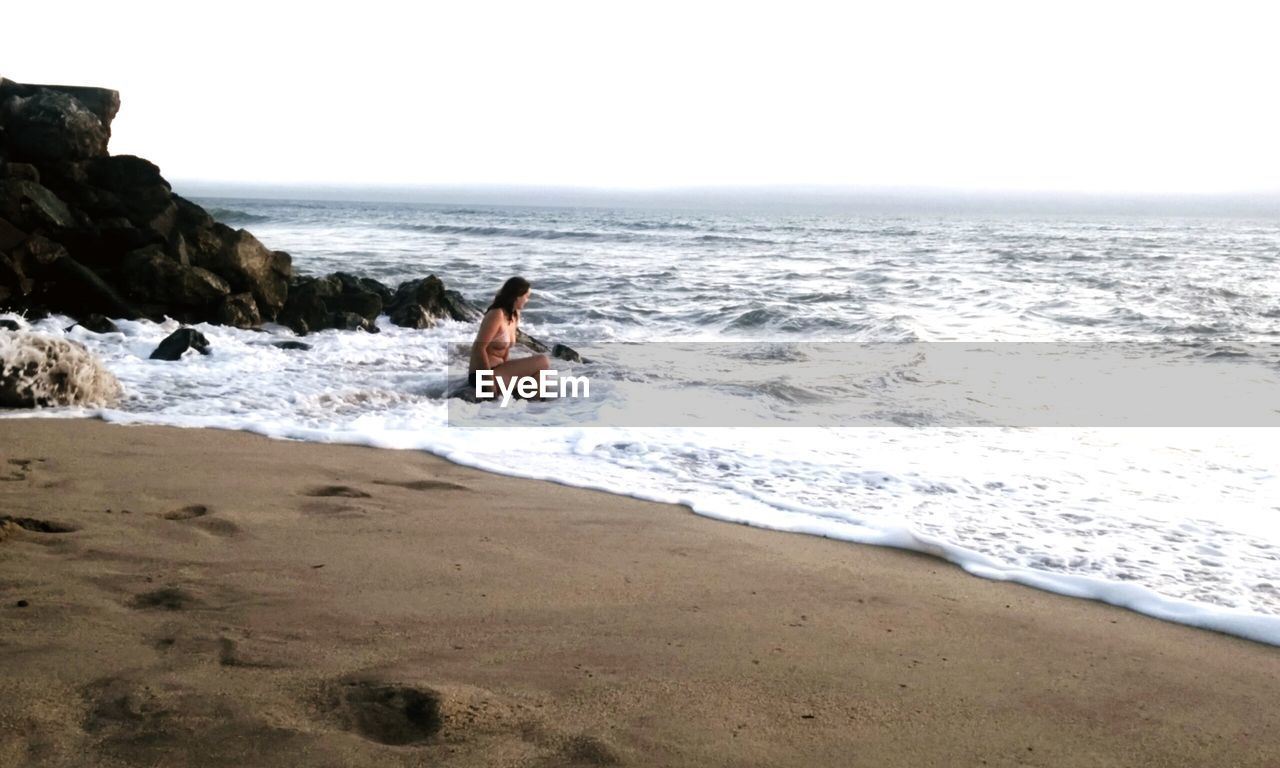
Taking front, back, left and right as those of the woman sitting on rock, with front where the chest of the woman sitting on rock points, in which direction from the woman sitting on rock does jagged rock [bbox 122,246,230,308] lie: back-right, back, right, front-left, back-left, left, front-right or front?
back-left

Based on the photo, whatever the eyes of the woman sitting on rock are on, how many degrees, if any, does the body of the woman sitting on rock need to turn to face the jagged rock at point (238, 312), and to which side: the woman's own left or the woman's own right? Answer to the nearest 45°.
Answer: approximately 135° to the woman's own left

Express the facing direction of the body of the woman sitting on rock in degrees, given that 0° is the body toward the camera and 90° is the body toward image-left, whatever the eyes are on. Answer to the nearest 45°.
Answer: approximately 270°

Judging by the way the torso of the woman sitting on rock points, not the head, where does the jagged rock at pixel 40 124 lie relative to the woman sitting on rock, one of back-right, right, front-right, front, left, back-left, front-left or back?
back-left

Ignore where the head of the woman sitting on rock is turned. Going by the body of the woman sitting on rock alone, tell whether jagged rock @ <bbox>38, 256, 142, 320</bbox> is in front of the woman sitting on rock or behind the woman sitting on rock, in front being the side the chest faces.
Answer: behind

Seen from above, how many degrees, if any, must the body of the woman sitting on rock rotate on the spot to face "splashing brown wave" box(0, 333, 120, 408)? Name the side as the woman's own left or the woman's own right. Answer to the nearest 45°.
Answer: approximately 135° to the woman's own right

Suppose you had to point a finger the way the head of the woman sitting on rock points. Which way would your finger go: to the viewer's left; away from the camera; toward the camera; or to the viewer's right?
to the viewer's right

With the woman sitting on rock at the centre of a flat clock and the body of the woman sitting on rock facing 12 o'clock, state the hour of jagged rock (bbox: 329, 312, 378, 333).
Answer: The jagged rock is roughly at 8 o'clock from the woman sitting on rock.

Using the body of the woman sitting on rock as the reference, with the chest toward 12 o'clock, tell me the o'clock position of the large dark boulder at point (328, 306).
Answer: The large dark boulder is roughly at 8 o'clock from the woman sitting on rock.
